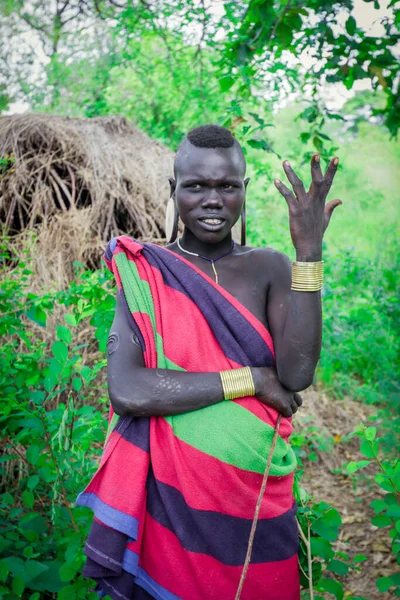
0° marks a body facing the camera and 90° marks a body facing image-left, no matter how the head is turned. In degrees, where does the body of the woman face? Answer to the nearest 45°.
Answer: approximately 0°

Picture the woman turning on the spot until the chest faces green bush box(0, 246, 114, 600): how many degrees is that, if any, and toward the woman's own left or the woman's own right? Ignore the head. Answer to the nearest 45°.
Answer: approximately 135° to the woman's own right

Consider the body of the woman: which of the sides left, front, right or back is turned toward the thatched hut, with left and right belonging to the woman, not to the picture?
back
